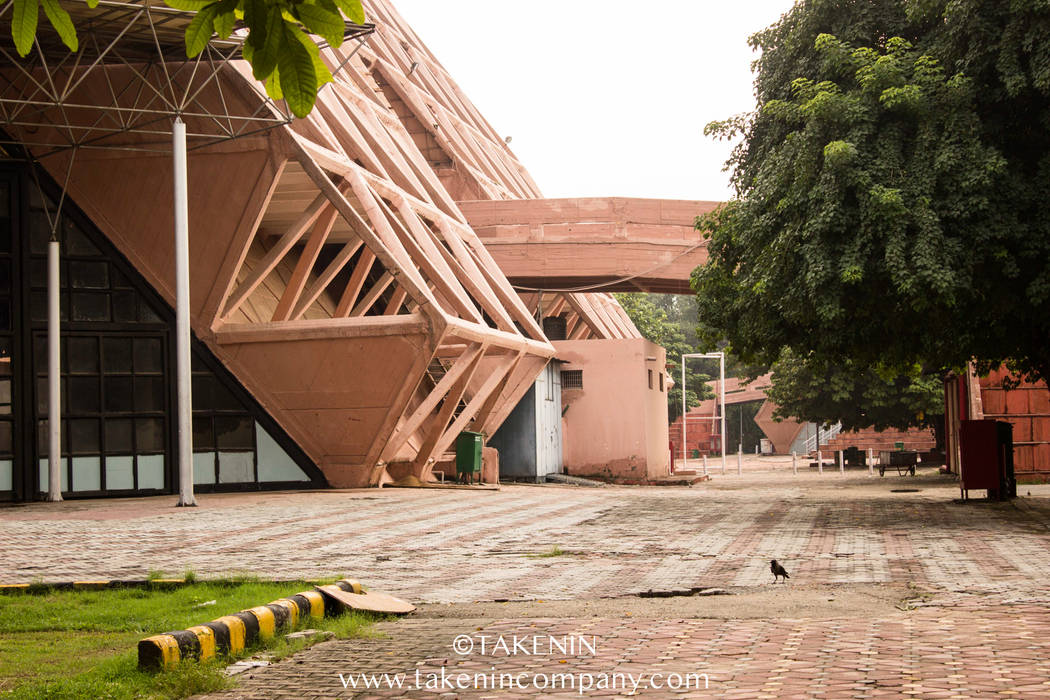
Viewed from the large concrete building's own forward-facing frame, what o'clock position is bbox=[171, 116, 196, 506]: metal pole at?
The metal pole is roughly at 12 o'clock from the large concrete building.

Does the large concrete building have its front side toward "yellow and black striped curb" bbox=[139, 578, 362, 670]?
yes

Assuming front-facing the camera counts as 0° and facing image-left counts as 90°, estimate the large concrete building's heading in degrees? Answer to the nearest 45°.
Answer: approximately 0°
